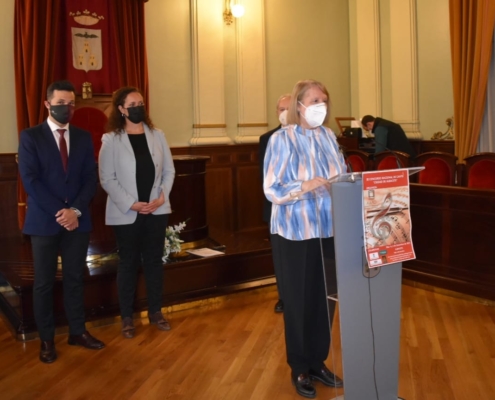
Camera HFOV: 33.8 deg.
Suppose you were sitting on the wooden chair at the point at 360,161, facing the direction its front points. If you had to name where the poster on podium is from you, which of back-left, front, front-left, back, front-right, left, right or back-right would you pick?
front-left

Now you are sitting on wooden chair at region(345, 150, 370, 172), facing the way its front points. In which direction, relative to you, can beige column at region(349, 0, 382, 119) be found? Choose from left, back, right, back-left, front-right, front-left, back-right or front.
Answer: back-right

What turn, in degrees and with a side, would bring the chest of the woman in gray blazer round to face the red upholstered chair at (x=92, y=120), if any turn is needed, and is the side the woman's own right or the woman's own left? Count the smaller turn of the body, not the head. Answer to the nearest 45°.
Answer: approximately 135° to the woman's own left

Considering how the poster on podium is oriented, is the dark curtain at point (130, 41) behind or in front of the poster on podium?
behind

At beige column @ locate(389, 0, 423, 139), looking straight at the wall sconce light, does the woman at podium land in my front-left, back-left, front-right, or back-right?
front-left

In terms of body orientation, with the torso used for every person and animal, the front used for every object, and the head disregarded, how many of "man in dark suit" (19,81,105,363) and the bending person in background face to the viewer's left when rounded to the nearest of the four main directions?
1

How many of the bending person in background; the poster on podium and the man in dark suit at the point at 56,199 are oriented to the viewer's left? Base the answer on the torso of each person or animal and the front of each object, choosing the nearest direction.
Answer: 1

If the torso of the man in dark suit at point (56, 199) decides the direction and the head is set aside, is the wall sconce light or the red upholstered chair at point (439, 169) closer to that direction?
the red upholstered chair

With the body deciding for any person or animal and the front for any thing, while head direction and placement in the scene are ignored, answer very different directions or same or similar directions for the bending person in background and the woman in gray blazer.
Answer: very different directions

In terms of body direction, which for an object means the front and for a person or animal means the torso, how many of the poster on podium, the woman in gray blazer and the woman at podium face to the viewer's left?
0

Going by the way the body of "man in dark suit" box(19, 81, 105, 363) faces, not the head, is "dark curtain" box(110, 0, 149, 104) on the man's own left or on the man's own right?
on the man's own left

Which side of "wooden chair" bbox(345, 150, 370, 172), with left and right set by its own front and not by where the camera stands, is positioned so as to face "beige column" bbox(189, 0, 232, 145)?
right

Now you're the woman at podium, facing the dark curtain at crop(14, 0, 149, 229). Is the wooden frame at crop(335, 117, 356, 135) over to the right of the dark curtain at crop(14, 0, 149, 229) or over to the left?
right

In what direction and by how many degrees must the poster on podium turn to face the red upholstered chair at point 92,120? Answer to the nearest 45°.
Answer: approximately 180°

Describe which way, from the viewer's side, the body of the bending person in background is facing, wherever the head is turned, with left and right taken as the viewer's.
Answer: facing to the left of the viewer

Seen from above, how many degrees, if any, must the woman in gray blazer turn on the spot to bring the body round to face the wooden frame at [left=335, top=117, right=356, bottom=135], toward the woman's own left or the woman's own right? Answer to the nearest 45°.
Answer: approximately 90° to the woman's own left

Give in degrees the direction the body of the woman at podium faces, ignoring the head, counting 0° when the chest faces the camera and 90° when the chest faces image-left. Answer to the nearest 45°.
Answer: approximately 315°

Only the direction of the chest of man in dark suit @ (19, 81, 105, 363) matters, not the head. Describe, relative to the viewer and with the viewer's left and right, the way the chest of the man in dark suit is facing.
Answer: facing the viewer and to the right of the viewer

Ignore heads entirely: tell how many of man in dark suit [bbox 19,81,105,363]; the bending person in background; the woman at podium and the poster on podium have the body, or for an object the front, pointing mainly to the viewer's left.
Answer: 1

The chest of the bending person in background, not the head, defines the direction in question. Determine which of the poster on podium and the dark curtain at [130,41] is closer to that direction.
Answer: the dark curtain
